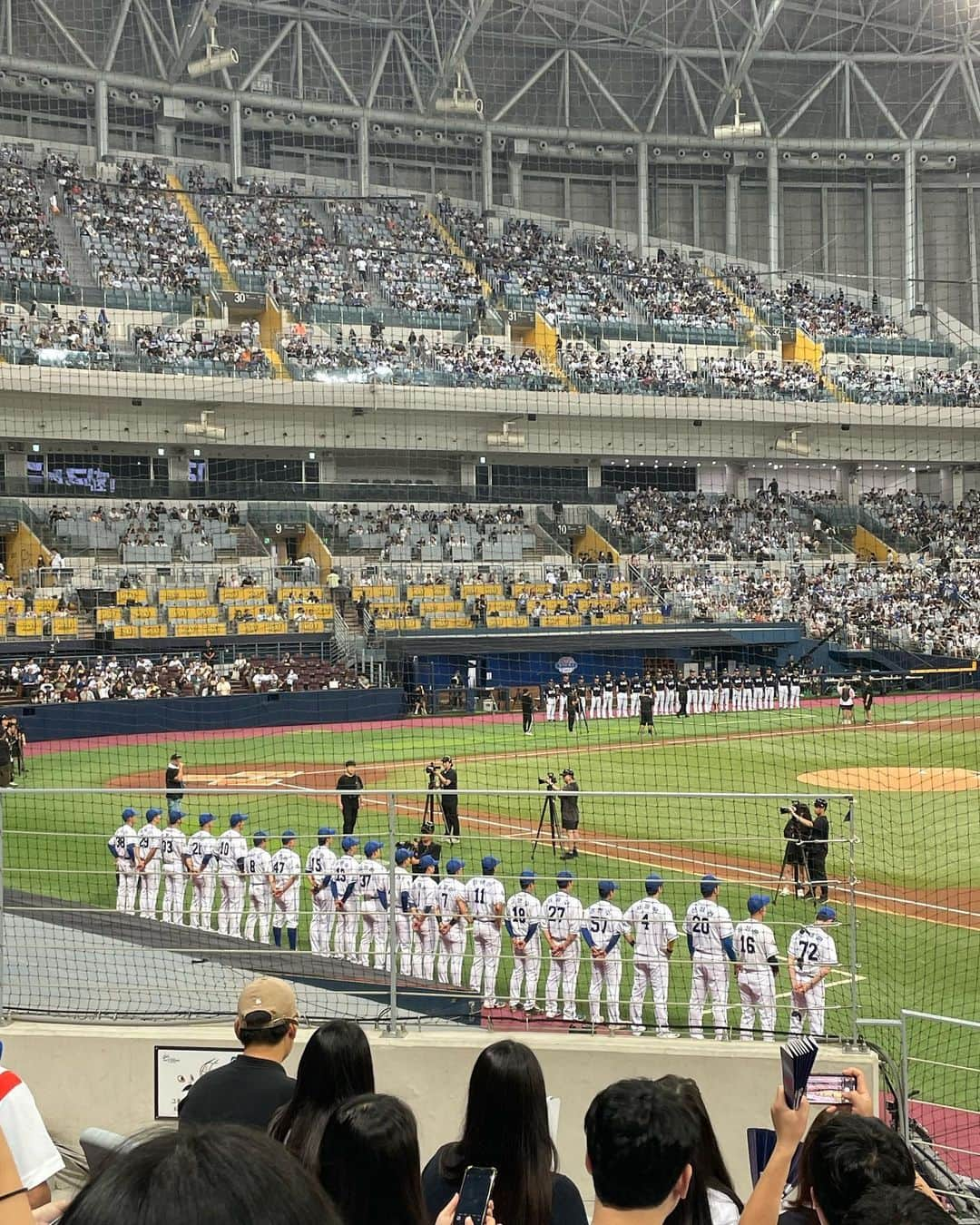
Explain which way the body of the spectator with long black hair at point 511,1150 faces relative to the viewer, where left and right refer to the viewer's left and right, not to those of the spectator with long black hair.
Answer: facing away from the viewer

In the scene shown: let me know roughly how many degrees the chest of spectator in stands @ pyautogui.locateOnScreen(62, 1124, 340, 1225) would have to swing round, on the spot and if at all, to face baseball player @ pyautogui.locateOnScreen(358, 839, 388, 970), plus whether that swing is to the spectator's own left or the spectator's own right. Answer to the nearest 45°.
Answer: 0° — they already face them

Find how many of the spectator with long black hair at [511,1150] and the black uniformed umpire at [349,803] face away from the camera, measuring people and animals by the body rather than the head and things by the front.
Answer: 1

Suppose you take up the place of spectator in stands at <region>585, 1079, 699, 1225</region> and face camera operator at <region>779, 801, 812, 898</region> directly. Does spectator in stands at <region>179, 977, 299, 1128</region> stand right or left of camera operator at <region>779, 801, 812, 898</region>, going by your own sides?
left

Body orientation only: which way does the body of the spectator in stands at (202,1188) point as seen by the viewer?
away from the camera

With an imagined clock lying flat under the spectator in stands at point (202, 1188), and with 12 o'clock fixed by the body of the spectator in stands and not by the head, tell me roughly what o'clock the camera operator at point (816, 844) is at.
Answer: The camera operator is roughly at 1 o'clock from the spectator in stands.

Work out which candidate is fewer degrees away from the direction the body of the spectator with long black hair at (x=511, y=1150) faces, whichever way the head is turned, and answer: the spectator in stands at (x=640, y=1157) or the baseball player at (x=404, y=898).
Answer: the baseball player

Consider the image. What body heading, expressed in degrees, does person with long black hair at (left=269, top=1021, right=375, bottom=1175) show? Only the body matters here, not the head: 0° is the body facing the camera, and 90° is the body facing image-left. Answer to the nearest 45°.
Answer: approximately 225°
